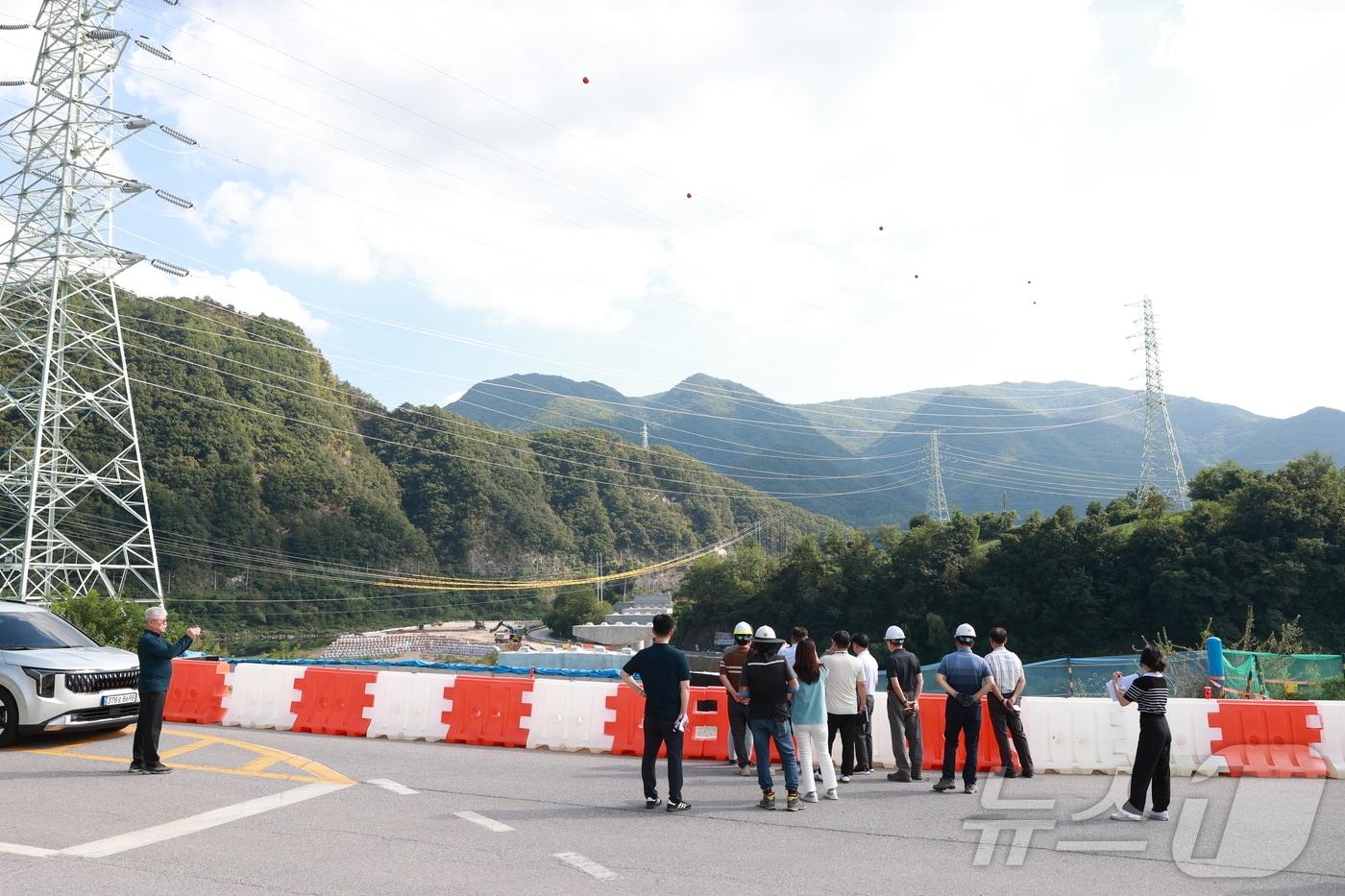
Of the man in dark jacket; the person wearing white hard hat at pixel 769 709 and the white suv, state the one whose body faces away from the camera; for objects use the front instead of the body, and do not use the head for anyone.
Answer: the person wearing white hard hat

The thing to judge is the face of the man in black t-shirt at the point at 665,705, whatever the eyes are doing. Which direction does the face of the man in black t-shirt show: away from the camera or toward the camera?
away from the camera

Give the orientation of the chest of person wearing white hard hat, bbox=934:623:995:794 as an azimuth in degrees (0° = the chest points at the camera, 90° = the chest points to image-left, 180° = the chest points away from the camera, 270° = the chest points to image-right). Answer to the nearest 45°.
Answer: approximately 180°

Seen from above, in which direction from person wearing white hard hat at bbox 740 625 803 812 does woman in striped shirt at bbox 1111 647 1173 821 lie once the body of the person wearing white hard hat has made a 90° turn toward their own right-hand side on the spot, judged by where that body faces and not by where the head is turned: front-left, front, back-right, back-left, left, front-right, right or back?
front

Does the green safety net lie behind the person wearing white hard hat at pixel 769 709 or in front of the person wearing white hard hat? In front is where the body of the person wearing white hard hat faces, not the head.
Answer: in front

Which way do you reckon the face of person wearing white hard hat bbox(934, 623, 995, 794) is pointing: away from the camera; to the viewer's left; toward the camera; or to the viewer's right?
away from the camera

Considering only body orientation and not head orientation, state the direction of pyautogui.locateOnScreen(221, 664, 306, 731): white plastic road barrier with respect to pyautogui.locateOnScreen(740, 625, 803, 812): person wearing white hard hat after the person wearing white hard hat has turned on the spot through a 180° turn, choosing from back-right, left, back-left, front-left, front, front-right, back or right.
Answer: back-right

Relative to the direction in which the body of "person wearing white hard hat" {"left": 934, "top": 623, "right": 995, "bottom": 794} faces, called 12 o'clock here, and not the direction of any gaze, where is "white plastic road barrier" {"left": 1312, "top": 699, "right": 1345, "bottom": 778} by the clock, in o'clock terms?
The white plastic road barrier is roughly at 2 o'clock from the person wearing white hard hat.

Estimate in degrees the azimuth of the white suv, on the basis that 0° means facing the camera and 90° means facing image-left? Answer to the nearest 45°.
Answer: approximately 315°

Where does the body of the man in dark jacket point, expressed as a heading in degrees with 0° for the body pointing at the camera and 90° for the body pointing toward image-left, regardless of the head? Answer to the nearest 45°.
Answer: approximately 270°

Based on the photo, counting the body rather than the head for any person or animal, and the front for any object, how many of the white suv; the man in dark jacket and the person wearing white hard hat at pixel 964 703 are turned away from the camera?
1

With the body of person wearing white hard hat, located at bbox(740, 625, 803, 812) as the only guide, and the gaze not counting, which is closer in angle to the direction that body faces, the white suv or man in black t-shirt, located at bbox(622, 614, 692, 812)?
the white suv

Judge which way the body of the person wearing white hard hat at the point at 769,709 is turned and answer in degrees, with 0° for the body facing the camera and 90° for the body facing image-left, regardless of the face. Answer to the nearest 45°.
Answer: approximately 180°
